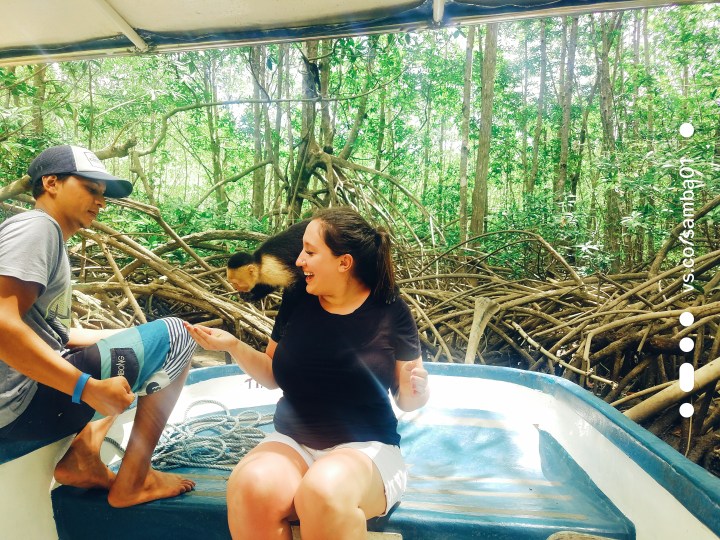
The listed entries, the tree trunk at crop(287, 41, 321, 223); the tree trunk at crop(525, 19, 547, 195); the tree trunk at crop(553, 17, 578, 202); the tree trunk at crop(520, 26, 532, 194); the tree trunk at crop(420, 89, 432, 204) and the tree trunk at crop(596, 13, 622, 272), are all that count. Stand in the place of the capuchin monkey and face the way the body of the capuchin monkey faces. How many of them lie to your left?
0

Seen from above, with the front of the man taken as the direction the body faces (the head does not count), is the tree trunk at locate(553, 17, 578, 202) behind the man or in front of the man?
in front

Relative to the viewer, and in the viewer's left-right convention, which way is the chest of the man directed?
facing to the right of the viewer

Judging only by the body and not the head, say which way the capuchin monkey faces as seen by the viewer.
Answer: to the viewer's left

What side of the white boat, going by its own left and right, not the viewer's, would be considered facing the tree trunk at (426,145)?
front

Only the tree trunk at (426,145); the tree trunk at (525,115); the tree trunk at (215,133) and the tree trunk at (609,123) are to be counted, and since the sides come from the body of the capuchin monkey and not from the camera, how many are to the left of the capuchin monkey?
0

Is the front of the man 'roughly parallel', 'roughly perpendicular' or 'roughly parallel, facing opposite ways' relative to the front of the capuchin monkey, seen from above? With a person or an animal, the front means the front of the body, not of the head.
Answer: roughly parallel, facing opposite ways

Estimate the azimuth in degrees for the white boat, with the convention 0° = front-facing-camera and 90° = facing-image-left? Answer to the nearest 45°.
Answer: approximately 180°

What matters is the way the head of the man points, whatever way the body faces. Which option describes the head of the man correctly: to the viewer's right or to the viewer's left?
to the viewer's right

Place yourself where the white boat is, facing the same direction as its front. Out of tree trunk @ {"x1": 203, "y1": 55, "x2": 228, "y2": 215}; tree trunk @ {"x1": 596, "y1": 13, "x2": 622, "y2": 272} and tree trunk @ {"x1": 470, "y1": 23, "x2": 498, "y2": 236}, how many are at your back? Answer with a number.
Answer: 0

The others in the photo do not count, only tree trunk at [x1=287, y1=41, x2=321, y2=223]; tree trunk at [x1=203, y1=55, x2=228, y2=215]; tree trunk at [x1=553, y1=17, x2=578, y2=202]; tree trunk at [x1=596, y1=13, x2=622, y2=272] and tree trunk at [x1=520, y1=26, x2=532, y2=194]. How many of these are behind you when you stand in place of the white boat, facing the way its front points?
0

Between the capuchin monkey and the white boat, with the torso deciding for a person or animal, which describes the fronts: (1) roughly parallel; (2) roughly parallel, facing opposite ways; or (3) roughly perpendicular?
roughly perpendicular

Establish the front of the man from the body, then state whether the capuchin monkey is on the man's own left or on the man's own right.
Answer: on the man's own left

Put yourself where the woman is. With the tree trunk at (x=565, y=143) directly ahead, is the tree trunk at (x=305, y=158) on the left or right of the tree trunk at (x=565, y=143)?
left

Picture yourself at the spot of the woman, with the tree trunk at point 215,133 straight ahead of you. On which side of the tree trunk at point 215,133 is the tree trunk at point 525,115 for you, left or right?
right

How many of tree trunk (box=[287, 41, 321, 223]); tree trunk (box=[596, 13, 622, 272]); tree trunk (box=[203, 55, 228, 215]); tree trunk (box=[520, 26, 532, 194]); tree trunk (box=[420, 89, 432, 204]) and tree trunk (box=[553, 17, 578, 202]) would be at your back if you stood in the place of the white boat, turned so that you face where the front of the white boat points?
0

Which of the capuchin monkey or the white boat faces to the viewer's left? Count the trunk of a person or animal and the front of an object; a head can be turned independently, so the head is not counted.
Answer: the capuchin monkey

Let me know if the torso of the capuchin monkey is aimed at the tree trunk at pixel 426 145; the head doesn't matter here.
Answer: no

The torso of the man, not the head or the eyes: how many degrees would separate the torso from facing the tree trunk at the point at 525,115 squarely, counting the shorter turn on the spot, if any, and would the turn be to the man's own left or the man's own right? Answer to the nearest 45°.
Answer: approximately 45° to the man's own left
